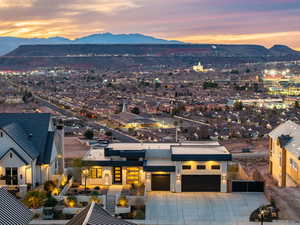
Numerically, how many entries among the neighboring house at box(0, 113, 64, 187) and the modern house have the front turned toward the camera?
2

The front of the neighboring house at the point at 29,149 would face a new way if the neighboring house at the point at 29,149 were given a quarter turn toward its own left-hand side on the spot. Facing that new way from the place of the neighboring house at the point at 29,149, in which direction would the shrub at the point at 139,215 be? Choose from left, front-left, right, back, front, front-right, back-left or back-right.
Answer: front-right

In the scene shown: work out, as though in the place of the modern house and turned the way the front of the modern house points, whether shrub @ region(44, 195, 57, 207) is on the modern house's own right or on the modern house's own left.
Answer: on the modern house's own right

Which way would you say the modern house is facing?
toward the camera

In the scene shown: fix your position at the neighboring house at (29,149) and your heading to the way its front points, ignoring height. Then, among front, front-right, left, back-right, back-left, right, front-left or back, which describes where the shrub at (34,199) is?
front

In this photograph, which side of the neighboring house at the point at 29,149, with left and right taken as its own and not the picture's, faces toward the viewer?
front

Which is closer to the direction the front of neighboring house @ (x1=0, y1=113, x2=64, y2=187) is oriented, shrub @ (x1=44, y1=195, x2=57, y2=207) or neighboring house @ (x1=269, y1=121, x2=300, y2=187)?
the shrub

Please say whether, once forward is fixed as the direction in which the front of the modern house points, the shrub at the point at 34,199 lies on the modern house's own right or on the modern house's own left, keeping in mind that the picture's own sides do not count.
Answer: on the modern house's own right

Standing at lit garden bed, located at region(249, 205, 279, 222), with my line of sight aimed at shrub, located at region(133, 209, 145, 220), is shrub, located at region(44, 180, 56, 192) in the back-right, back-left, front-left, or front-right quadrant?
front-right

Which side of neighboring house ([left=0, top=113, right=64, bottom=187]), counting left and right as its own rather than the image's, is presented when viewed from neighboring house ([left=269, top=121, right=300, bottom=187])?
left

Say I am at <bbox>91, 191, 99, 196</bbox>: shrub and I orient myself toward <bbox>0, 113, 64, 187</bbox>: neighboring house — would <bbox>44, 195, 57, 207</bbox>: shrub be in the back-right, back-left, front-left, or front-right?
front-left

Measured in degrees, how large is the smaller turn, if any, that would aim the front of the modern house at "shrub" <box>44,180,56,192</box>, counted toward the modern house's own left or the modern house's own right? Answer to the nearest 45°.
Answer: approximately 90° to the modern house's own right
